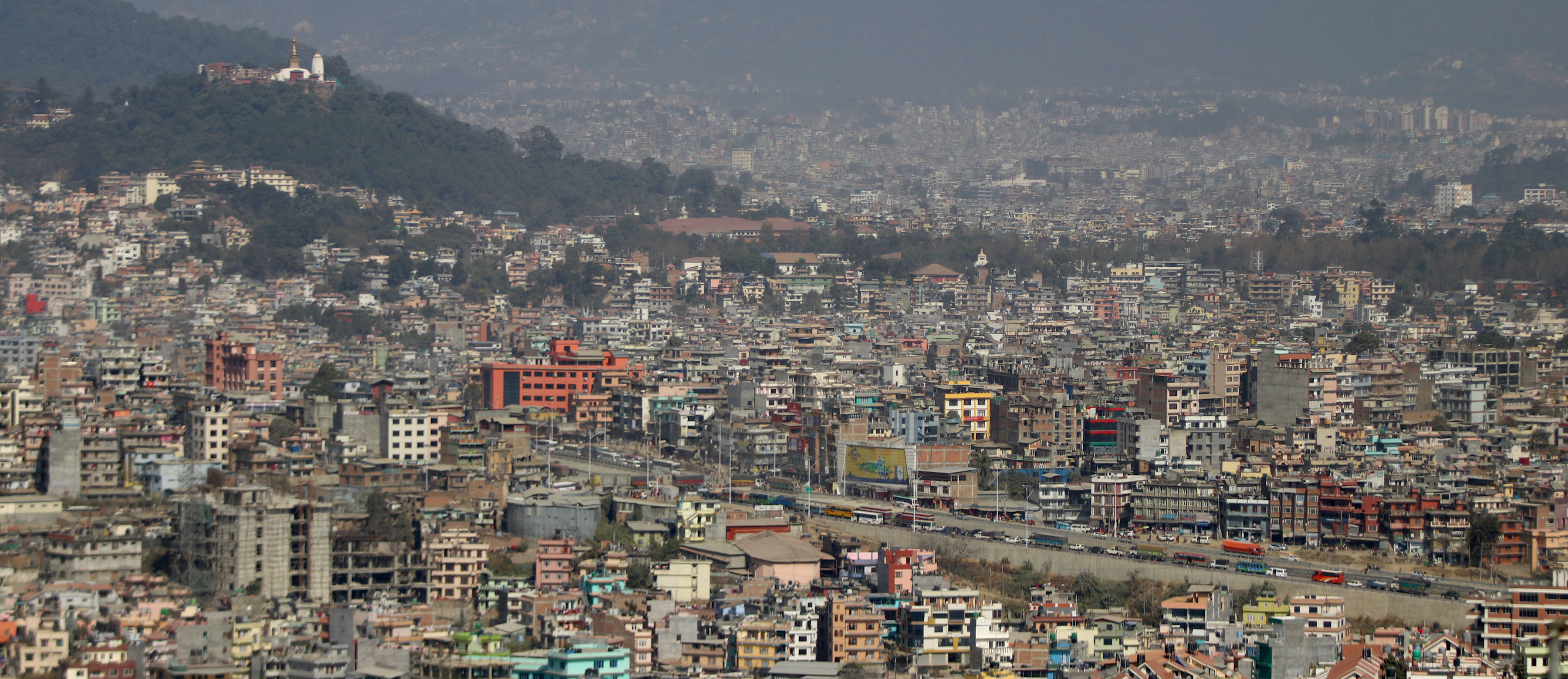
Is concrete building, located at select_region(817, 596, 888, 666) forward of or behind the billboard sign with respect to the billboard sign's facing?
forward

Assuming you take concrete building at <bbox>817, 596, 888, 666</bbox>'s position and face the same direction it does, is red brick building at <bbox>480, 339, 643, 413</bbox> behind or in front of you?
behind

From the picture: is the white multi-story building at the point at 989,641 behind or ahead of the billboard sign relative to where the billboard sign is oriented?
ahead

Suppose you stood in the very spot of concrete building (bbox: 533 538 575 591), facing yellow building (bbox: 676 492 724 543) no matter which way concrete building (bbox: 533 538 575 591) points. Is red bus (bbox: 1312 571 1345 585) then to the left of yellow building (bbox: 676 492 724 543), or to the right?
right

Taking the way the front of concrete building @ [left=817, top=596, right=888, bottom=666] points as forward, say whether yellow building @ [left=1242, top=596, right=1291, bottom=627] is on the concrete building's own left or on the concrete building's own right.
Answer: on the concrete building's own left

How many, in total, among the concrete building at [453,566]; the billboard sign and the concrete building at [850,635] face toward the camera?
3

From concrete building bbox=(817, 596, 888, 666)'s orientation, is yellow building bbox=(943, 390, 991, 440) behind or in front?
behind

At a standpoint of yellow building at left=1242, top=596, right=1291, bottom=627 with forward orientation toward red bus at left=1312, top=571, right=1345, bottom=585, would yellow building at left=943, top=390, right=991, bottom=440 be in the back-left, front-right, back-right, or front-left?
front-left

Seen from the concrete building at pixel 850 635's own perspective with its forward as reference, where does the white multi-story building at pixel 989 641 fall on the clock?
The white multi-story building is roughly at 9 o'clock from the concrete building.

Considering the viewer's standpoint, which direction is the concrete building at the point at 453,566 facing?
facing the viewer

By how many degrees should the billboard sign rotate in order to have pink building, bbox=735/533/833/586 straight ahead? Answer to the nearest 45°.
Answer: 0° — it already faces it

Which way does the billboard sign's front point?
toward the camera
